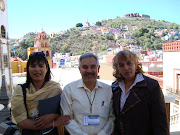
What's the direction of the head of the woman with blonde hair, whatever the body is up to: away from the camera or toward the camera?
toward the camera

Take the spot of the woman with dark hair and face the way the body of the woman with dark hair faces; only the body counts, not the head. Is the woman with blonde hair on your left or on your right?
on your left

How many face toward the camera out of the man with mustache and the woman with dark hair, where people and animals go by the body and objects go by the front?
2

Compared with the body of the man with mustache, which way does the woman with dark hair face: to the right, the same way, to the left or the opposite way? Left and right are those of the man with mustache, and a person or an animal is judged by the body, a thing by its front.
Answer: the same way

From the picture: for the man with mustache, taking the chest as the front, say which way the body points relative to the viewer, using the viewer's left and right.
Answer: facing the viewer

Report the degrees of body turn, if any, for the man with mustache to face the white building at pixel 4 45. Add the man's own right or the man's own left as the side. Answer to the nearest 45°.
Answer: approximately 135° to the man's own right

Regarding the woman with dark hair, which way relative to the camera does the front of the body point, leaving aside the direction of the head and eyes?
toward the camera

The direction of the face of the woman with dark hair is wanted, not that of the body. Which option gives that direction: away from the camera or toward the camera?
toward the camera

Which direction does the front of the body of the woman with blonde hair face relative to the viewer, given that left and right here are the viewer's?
facing the viewer and to the left of the viewer

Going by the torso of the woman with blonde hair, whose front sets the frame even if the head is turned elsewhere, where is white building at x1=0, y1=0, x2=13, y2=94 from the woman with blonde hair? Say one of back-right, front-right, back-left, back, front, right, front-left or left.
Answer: right
